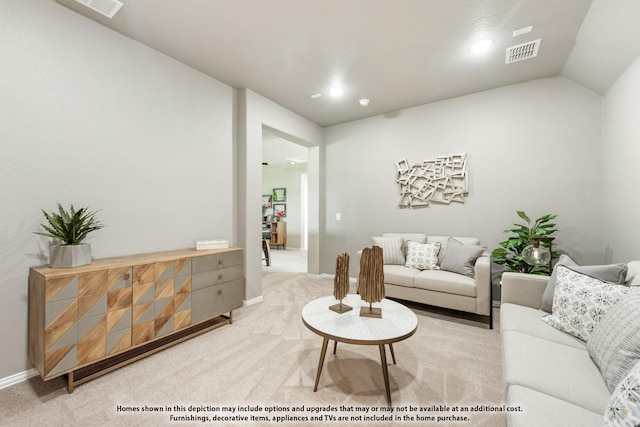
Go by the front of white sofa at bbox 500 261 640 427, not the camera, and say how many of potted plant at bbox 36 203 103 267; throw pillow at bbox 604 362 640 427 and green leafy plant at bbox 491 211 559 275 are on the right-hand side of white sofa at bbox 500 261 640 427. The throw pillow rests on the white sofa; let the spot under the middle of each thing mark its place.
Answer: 1

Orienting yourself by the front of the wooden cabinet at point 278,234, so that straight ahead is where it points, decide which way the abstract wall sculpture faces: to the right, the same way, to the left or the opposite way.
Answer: the same way

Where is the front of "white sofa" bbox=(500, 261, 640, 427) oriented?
to the viewer's left

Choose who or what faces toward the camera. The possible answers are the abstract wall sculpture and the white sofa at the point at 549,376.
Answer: the abstract wall sculpture

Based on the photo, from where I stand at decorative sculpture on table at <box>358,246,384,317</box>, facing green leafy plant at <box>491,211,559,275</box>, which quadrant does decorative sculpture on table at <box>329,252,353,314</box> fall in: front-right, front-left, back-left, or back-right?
back-left

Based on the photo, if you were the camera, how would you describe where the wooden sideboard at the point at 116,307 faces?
facing the viewer and to the right of the viewer

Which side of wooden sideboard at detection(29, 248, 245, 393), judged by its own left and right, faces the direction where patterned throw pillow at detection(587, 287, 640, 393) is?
front

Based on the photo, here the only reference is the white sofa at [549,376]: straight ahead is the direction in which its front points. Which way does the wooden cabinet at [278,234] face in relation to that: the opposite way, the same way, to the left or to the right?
to the left

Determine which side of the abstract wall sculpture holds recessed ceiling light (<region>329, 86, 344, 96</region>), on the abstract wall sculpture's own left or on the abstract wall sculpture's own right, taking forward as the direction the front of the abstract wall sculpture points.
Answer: on the abstract wall sculpture's own right

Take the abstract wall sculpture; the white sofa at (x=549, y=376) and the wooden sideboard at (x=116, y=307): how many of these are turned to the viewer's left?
1

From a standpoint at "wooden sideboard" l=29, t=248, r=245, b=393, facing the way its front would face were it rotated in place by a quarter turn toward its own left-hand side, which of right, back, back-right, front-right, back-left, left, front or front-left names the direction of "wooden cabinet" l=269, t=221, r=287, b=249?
front

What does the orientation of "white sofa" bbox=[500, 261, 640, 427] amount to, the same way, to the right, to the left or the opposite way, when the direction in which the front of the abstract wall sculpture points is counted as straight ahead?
to the right

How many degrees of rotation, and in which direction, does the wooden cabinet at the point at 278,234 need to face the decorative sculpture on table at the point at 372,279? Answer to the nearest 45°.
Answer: approximately 45° to its left

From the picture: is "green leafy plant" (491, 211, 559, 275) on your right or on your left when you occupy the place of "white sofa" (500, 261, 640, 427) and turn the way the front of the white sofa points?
on your right

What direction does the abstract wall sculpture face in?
toward the camera

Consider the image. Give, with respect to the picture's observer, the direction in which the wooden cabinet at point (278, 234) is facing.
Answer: facing the viewer and to the left of the viewer

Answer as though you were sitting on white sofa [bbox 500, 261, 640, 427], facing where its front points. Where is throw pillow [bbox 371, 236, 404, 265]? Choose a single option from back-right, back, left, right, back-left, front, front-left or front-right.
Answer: front-right

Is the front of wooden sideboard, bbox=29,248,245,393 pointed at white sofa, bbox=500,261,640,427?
yes

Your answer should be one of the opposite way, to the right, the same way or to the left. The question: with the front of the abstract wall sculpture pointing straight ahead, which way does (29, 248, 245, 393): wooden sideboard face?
to the left
